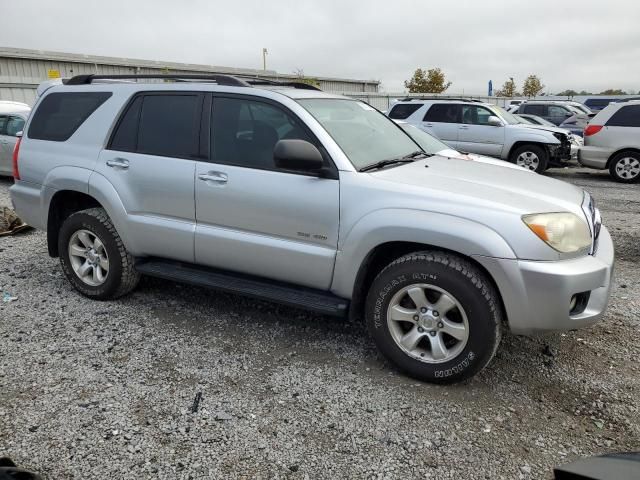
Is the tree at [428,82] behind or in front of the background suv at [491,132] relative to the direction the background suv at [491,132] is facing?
behind

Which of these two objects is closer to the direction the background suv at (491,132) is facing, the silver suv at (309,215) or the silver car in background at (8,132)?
the silver suv

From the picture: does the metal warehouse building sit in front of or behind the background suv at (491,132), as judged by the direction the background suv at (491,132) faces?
behind

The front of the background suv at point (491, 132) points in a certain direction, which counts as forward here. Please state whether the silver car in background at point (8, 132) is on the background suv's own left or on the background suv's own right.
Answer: on the background suv's own right

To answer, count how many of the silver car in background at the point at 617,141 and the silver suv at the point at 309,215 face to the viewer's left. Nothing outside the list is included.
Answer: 0

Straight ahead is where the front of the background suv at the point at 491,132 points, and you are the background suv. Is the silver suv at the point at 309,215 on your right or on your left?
on your right

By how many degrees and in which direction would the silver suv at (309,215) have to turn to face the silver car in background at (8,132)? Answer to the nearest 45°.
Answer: approximately 180°

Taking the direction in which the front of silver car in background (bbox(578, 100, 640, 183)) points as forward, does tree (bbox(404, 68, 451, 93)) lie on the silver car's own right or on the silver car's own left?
on the silver car's own left

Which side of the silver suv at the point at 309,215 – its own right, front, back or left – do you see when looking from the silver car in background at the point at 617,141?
left

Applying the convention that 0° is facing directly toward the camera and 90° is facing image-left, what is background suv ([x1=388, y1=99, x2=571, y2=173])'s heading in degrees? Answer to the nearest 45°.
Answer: approximately 315°
